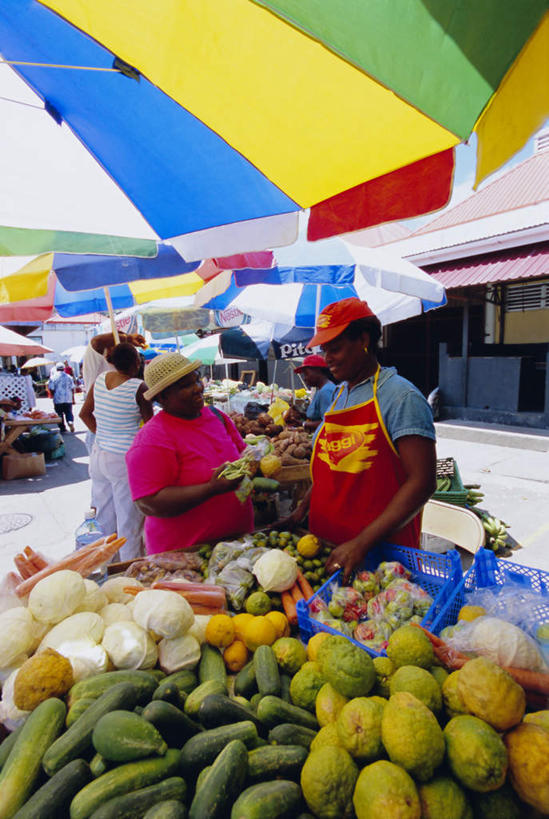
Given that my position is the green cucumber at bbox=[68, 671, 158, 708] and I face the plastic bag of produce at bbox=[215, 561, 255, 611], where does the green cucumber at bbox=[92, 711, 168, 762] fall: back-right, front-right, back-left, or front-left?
back-right

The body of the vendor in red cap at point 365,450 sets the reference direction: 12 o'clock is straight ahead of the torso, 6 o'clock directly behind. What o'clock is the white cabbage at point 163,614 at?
The white cabbage is roughly at 12 o'clock from the vendor in red cap.

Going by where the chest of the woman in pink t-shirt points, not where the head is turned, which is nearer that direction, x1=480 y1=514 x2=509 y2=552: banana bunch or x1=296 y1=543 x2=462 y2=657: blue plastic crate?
the blue plastic crate

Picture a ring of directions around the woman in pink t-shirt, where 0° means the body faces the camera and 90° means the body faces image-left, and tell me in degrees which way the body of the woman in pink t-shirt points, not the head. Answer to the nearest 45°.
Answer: approximately 315°

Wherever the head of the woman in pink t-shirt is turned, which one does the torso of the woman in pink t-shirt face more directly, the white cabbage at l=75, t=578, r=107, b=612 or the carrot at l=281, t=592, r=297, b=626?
the carrot

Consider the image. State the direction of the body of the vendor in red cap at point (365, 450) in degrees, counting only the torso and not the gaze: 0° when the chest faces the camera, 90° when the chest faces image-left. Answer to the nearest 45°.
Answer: approximately 45°

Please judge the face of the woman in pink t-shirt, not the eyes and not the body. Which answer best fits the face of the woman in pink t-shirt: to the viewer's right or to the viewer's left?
to the viewer's right
